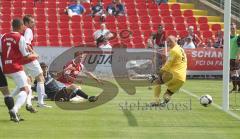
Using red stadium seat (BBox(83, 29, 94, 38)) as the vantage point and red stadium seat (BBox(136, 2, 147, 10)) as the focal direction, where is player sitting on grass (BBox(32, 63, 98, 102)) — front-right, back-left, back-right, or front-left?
back-right

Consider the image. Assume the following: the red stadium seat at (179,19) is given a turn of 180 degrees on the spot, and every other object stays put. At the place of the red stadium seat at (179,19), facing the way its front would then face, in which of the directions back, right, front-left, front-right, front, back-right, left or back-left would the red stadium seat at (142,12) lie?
left

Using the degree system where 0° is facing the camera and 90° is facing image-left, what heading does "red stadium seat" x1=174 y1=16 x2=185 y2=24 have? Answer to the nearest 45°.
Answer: approximately 0°

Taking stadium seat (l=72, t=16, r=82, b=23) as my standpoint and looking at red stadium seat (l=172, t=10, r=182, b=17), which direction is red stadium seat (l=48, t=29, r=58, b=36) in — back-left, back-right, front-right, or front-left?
back-right

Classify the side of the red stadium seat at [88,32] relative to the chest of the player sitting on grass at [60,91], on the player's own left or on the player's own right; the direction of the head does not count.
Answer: on the player's own left

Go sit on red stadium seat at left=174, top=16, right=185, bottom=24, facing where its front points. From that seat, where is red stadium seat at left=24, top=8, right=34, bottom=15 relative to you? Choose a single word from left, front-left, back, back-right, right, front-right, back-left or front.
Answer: right
